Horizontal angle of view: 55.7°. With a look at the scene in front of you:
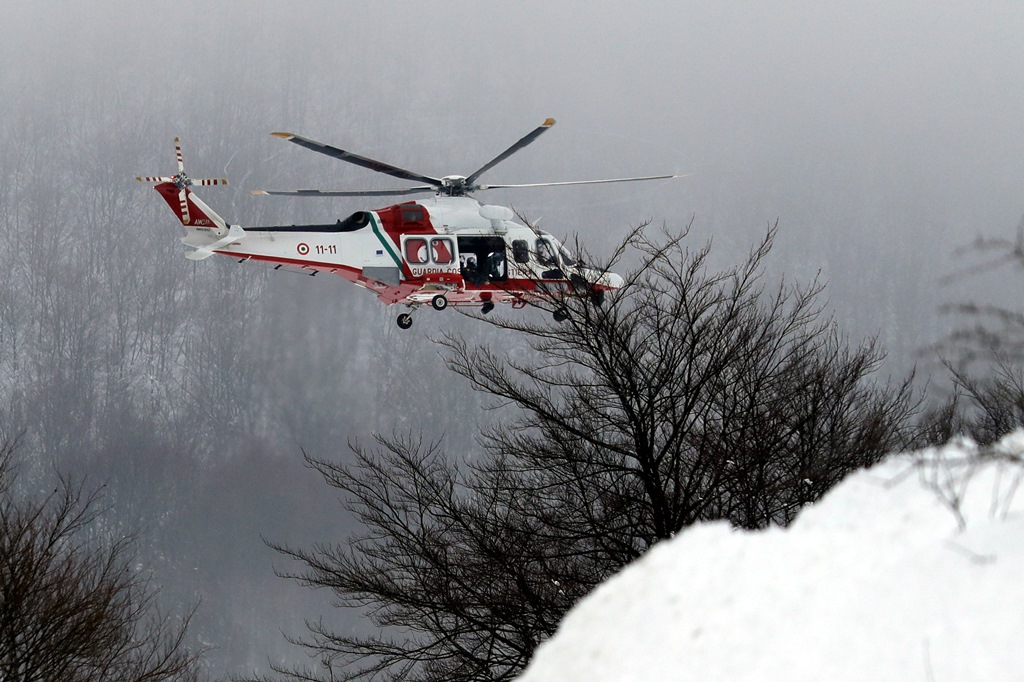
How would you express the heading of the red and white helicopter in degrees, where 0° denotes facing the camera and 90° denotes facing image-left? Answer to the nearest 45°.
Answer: approximately 270°
